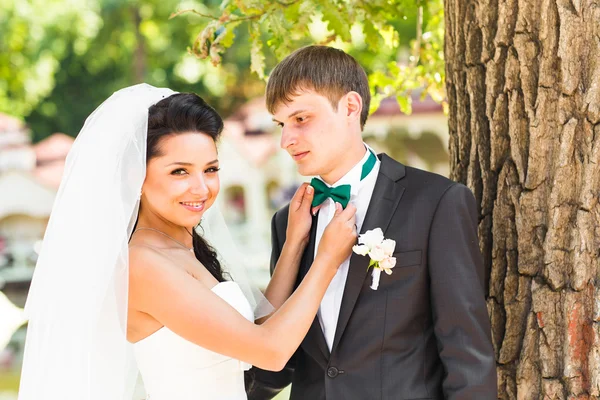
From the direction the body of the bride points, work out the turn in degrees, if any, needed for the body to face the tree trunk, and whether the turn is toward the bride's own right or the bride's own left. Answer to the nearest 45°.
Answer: approximately 45° to the bride's own left

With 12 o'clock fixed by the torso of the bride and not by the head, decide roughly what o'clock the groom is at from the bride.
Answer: The groom is roughly at 11 o'clock from the bride.

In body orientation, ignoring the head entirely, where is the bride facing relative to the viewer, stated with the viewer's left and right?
facing the viewer and to the right of the viewer

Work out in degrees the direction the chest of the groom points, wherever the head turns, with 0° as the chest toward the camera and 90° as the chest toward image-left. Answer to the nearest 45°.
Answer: approximately 45°

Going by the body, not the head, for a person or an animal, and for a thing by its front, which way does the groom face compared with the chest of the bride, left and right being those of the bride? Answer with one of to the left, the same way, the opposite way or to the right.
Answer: to the right

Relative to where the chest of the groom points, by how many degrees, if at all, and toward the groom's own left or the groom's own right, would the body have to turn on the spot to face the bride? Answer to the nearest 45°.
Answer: approximately 45° to the groom's own right

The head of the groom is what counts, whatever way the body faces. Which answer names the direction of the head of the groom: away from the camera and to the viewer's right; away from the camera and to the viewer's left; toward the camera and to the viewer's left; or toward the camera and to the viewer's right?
toward the camera and to the viewer's left

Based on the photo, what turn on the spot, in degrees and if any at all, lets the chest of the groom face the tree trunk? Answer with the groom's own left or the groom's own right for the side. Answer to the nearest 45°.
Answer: approximately 135° to the groom's own left

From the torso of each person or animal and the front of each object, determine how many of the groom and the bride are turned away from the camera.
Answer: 0
